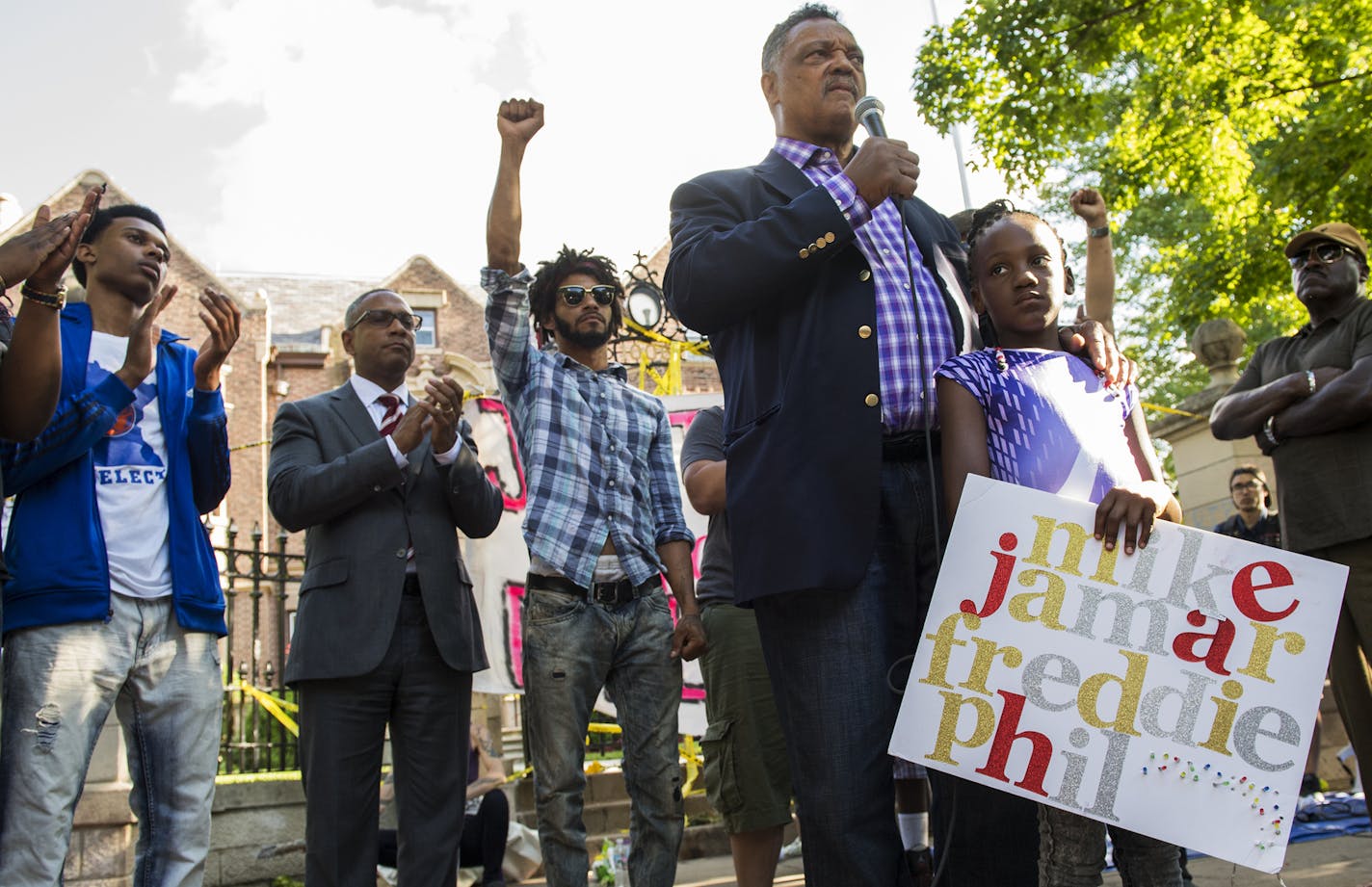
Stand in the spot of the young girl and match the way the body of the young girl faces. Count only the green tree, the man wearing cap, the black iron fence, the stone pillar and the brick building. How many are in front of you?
0

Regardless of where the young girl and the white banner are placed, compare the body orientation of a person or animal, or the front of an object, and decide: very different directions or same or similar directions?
same or similar directions

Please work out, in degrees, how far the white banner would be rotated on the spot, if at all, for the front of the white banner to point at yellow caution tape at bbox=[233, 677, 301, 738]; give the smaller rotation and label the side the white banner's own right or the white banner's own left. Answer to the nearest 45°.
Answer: approximately 135° to the white banner's own right

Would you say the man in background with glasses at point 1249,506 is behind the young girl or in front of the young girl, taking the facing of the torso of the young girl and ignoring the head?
behind

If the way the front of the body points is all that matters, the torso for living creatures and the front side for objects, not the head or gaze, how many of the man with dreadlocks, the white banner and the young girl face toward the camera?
3

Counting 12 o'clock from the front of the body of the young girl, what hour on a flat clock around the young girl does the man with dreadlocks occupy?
The man with dreadlocks is roughly at 4 o'clock from the young girl.

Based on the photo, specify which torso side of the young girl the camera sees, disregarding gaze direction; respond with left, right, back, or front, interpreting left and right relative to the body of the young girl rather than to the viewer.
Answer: front

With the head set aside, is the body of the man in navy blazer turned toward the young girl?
no

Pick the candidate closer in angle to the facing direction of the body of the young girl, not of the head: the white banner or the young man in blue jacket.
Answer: the young man in blue jacket

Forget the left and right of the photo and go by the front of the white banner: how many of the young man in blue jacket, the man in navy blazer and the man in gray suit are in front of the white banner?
3

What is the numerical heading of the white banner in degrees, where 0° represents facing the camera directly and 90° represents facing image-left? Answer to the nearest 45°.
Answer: approximately 0°

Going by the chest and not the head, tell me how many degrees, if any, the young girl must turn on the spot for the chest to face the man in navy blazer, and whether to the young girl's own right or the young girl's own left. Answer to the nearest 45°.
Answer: approximately 45° to the young girl's own right

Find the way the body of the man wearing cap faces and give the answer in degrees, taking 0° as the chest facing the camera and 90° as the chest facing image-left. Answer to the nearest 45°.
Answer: approximately 45°
